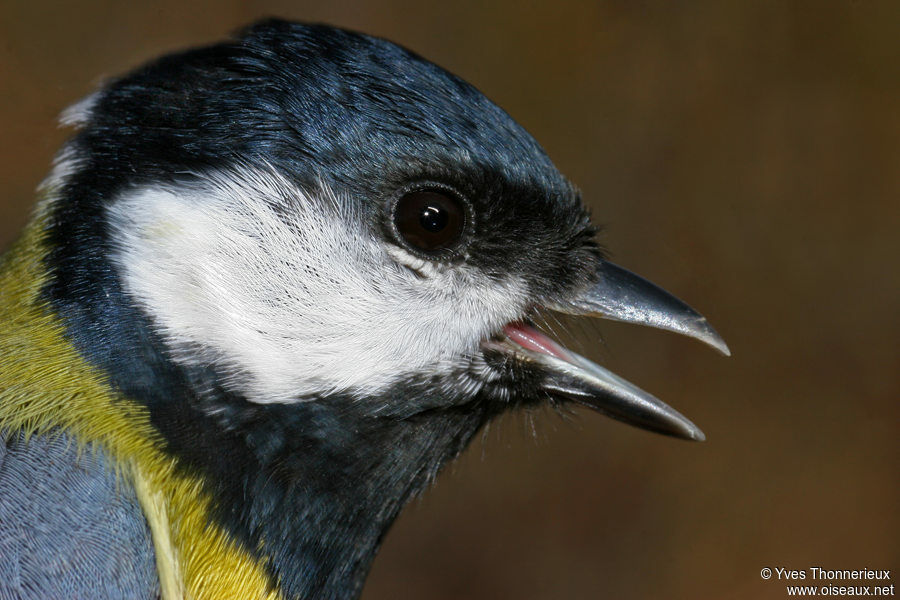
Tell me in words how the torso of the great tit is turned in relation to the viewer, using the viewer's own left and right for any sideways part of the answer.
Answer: facing to the right of the viewer
